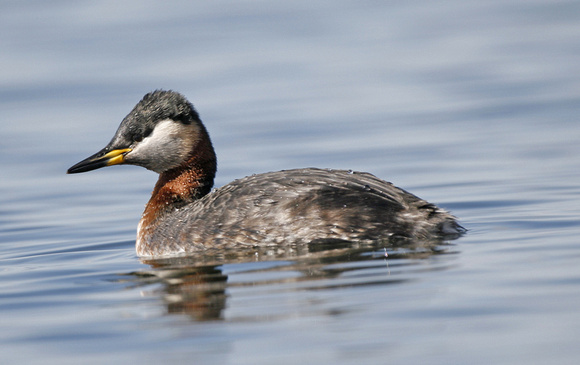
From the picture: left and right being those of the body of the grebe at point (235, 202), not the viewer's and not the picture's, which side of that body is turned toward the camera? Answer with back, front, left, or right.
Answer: left
